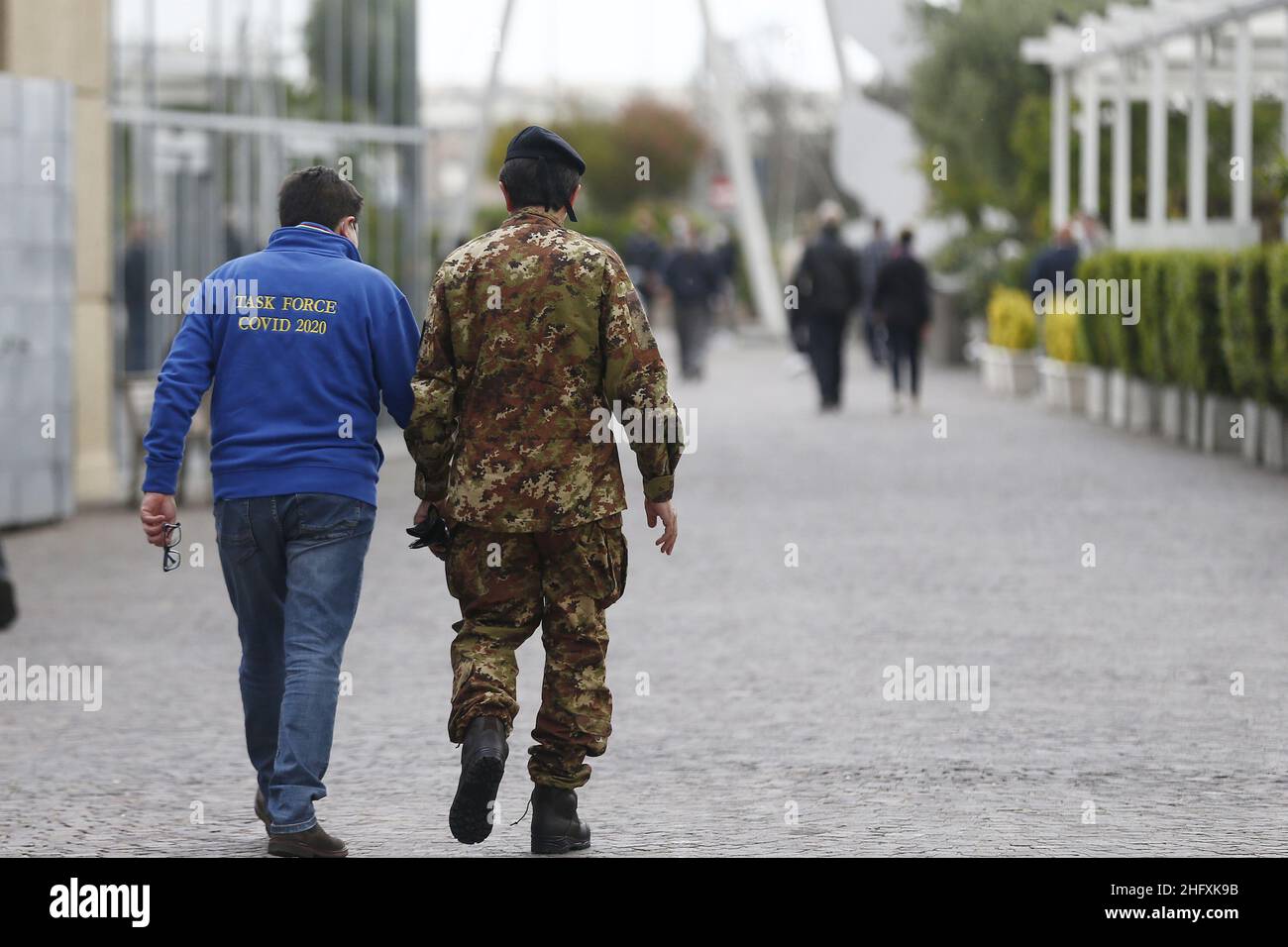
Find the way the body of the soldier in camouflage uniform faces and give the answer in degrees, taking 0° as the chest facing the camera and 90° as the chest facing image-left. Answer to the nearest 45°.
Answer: approximately 180°

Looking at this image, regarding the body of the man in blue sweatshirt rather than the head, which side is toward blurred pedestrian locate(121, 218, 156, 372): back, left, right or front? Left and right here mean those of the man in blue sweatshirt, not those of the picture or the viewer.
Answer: front

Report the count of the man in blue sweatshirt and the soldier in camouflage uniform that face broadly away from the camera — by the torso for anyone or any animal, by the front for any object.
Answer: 2

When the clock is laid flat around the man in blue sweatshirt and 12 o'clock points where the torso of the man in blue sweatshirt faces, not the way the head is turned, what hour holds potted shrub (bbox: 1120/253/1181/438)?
The potted shrub is roughly at 1 o'clock from the man in blue sweatshirt.

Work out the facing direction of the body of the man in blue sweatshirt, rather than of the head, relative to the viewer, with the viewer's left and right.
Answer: facing away from the viewer

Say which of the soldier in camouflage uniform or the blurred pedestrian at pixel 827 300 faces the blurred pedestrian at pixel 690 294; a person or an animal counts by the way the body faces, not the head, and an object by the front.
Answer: the soldier in camouflage uniform

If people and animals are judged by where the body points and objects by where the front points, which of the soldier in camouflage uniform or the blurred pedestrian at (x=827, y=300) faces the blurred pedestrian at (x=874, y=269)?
the soldier in camouflage uniform

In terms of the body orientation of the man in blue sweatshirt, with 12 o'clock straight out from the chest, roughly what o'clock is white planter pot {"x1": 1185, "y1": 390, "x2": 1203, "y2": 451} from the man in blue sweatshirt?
The white planter pot is roughly at 1 o'clock from the man in blue sweatshirt.

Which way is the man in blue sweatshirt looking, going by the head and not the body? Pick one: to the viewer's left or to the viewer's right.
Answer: to the viewer's right
